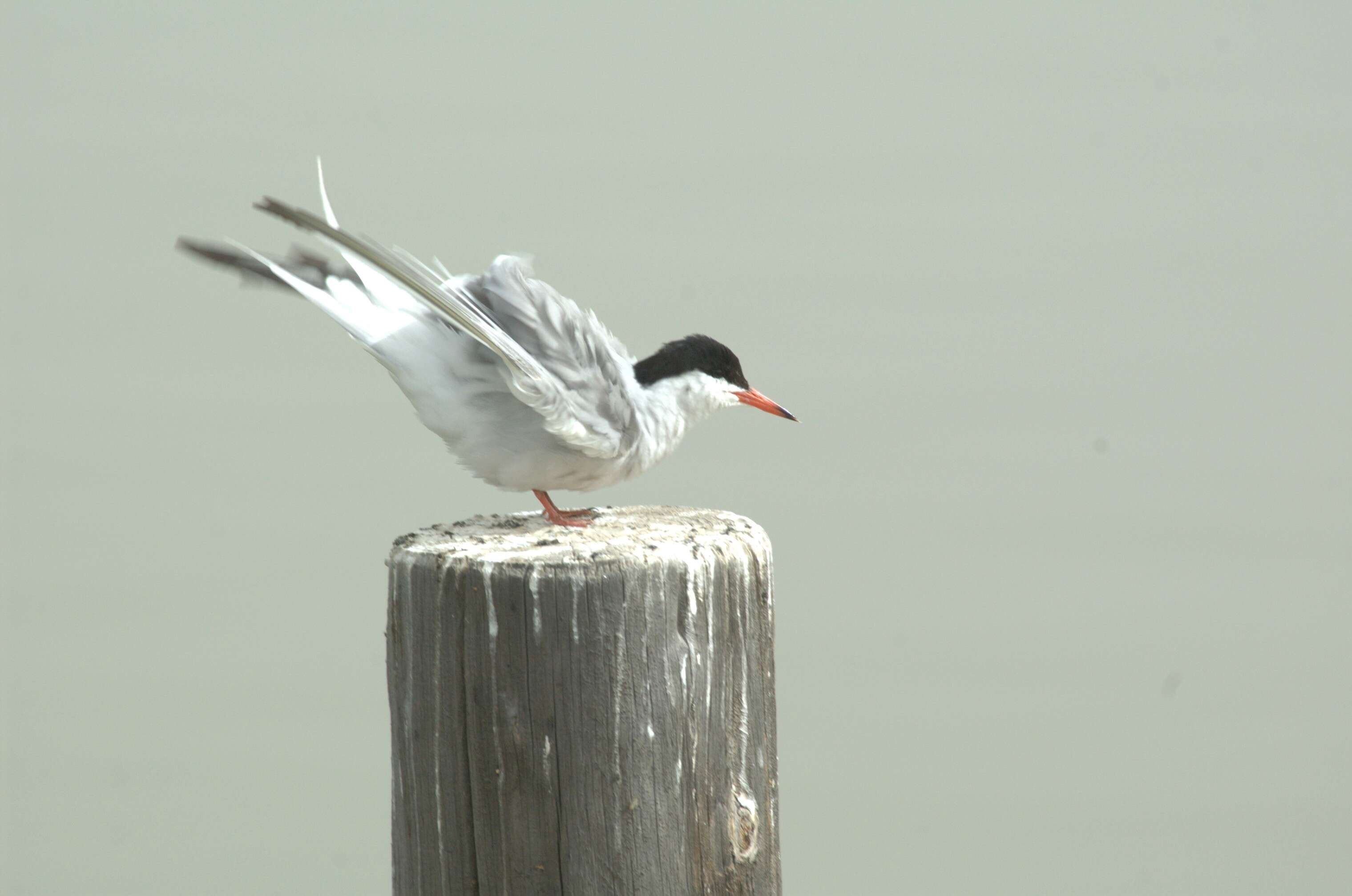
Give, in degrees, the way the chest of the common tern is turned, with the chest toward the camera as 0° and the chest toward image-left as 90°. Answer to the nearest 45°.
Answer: approximately 270°
